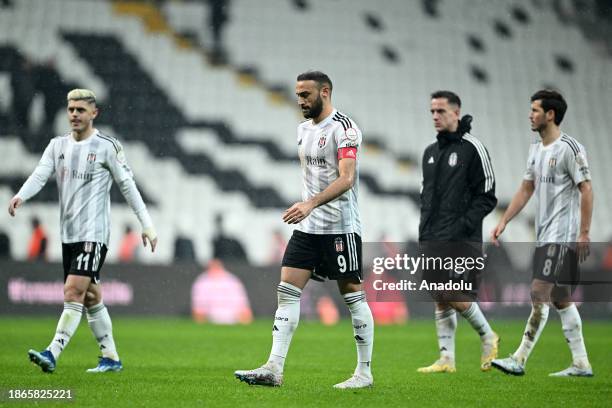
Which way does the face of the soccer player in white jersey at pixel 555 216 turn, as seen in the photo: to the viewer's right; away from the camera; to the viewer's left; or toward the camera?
to the viewer's left

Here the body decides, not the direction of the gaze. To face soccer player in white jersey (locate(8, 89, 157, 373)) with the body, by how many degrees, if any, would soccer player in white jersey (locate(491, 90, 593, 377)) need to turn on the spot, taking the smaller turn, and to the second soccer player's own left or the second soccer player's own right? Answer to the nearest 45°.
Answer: approximately 45° to the second soccer player's own right

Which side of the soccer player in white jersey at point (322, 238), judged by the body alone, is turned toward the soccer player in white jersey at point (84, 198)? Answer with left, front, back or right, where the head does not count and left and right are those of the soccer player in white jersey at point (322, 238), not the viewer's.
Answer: right

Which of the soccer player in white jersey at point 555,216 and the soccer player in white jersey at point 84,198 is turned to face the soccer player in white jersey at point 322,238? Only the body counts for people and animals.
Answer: the soccer player in white jersey at point 555,216

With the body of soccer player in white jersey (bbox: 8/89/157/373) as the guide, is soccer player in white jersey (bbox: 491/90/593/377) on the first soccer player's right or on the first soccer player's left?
on the first soccer player's left
